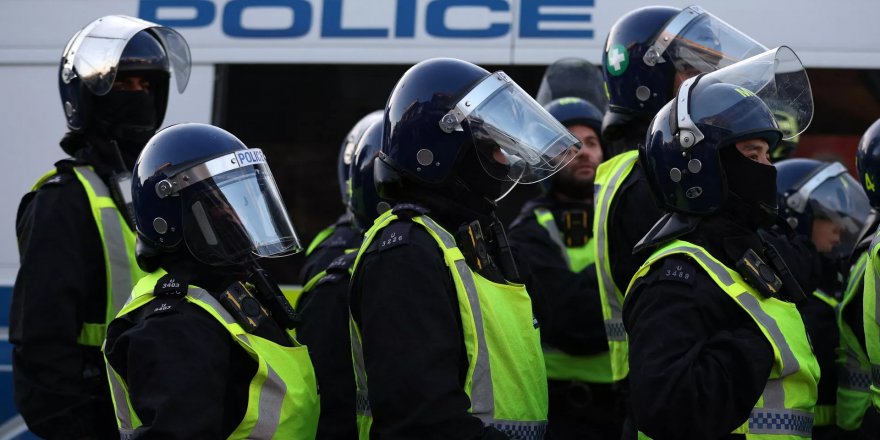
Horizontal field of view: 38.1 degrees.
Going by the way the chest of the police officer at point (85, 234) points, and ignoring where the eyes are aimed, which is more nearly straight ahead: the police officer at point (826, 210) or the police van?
the police officer

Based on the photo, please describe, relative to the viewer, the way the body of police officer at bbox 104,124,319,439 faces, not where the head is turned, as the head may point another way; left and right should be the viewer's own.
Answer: facing the viewer and to the right of the viewer

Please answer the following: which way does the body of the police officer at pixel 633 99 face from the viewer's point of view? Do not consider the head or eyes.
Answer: to the viewer's right

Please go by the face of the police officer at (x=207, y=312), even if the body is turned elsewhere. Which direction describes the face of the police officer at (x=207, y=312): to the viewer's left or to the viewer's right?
to the viewer's right

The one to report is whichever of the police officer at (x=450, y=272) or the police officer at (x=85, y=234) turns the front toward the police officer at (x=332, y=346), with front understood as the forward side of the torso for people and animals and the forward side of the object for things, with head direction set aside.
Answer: the police officer at (x=85, y=234)

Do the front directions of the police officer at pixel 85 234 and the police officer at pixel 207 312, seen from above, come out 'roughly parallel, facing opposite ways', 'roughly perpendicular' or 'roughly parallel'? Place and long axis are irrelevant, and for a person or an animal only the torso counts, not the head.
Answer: roughly parallel

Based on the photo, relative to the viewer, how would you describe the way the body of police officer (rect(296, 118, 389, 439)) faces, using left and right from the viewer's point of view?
facing to the right of the viewer

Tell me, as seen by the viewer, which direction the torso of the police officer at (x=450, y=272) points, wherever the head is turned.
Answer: to the viewer's right

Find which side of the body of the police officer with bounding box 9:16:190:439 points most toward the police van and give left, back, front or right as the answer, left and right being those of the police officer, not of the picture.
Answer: left

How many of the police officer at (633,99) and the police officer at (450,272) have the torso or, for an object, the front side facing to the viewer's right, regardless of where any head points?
2

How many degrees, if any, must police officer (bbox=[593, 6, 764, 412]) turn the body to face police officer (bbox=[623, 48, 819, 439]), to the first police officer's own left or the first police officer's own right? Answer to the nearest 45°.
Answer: approximately 90° to the first police officer's own right

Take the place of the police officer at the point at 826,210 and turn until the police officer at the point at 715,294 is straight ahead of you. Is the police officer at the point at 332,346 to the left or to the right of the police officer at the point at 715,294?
right

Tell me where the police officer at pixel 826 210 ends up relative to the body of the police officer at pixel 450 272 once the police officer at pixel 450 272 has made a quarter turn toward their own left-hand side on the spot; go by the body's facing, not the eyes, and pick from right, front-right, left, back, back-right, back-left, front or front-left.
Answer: front-right

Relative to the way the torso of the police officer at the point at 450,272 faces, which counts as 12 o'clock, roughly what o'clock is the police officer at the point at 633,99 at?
the police officer at the point at 633,99 is roughly at 10 o'clock from the police officer at the point at 450,272.

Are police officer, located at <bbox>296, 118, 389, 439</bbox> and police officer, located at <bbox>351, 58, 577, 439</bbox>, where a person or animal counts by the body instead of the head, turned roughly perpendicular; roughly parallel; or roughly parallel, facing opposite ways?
roughly parallel

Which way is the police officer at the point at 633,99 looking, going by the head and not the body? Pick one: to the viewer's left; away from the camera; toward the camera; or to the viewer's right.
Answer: to the viewer's right
